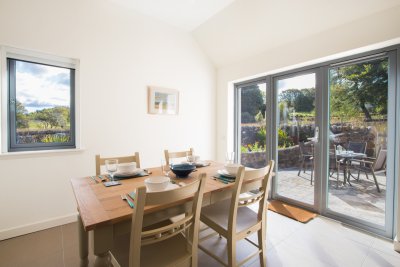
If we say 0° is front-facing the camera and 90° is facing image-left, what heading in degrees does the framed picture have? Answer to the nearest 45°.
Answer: approximately 315°

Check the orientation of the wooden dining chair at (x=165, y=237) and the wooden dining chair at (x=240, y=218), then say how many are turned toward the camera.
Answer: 0

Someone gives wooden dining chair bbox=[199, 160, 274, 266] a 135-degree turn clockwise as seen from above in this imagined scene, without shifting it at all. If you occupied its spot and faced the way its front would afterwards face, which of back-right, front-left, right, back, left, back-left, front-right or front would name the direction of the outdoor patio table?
front-left

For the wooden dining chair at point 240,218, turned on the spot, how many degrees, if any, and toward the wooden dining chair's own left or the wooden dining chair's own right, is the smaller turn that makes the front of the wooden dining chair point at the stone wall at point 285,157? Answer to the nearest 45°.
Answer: approximately 90° to the wooden dining chair's own right

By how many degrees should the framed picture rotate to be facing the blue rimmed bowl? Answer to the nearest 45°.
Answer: approximately 45° to its right

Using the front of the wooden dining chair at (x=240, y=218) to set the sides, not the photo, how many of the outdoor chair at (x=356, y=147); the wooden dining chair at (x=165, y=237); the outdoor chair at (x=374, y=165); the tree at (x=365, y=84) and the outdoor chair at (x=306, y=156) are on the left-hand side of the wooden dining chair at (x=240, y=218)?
1

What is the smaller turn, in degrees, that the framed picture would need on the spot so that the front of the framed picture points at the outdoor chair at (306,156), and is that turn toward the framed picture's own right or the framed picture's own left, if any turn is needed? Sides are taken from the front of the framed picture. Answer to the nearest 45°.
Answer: approximately 45° to the framed picture's own left

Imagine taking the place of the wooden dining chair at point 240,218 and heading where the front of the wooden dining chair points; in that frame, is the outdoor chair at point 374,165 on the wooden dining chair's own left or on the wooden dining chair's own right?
on the wooden dining chair's own right

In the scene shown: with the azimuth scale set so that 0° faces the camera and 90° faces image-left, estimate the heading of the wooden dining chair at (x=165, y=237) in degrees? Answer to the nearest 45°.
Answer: approximately 135°

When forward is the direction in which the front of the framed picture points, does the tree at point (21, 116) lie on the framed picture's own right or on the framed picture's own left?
on the framed picture's own right

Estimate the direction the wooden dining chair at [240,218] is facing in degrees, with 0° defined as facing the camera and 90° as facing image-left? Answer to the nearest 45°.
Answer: approximately 135°

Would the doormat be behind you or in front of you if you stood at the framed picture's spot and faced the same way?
in front

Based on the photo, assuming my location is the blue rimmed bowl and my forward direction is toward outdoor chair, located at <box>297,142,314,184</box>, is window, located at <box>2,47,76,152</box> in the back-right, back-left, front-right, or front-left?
back-left

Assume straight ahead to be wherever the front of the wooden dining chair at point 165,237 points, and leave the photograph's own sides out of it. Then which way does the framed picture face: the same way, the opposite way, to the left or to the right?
the opposite way

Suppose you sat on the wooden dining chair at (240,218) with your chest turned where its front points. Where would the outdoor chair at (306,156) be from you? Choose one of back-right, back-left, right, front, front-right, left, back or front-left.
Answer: right

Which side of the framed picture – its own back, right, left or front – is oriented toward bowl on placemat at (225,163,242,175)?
front
